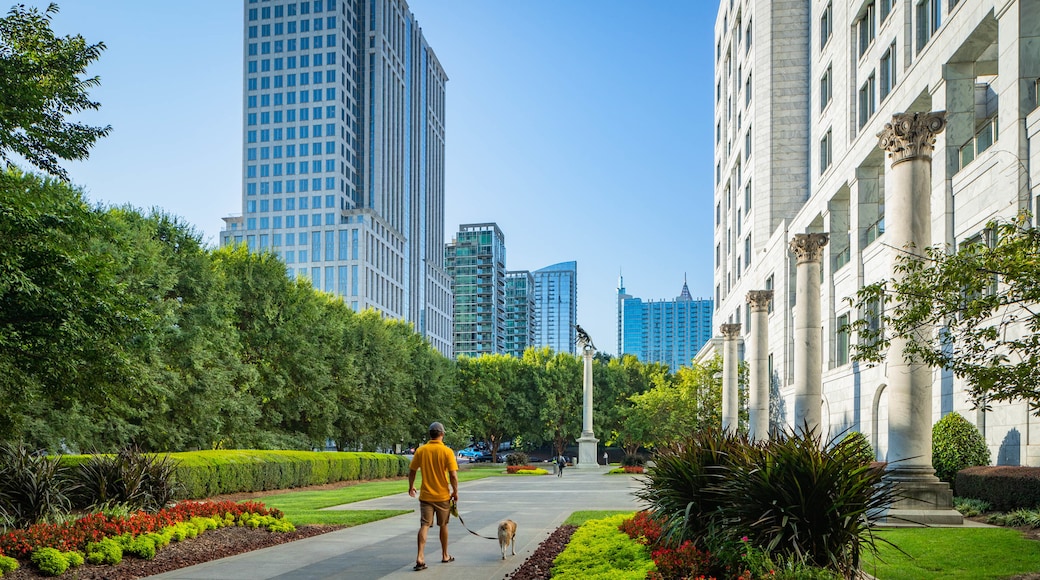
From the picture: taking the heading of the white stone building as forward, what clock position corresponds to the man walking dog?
The man walking dog is roughly at 11 o'clock from the white stone building.

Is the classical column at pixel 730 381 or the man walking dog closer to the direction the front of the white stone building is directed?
the man walking dog

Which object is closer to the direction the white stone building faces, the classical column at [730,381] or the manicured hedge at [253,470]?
the manicured hedge

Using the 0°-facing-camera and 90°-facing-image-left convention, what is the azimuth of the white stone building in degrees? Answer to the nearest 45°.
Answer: approximately 45°
